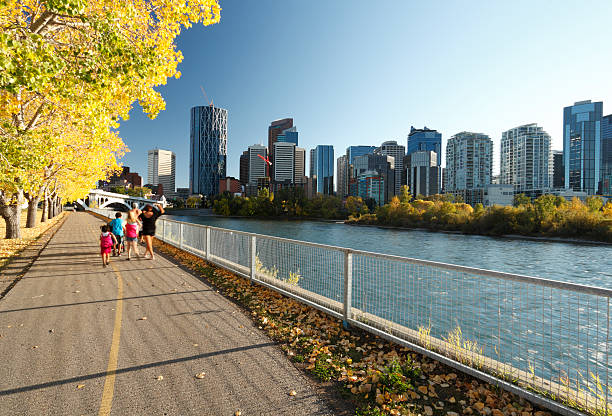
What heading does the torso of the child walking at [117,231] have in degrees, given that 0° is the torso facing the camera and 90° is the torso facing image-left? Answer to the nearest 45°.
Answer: approximately 180°

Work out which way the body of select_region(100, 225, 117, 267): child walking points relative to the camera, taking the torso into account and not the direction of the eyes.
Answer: away from the camera

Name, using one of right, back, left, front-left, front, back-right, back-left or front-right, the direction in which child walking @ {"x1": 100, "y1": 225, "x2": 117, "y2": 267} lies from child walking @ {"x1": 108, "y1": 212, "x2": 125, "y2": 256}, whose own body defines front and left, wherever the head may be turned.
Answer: back

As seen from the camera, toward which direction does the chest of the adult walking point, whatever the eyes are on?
away from the camera
